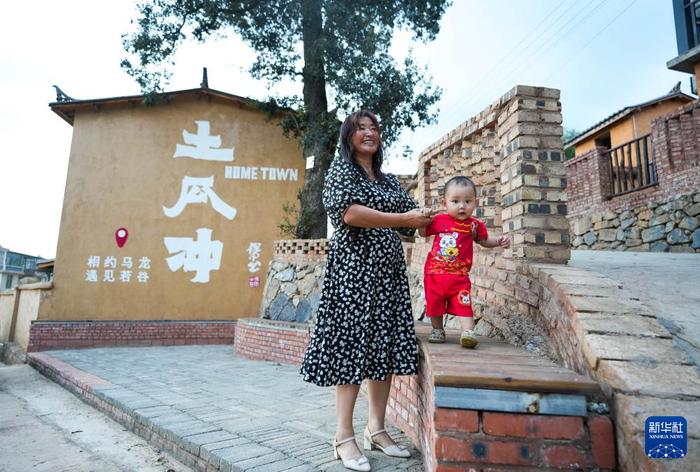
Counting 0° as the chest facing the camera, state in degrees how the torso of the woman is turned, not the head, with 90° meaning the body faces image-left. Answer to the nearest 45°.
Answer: approximately 315°

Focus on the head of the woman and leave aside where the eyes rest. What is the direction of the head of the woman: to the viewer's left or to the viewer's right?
to the viewer's right

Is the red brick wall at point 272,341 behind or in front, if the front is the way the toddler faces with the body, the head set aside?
behind

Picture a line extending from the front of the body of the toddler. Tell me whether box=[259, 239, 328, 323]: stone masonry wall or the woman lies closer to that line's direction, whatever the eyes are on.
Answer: the woman

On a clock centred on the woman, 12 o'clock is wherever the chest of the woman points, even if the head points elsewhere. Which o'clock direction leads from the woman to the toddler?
The toddler is roughly at 10 o'clock from the woman.

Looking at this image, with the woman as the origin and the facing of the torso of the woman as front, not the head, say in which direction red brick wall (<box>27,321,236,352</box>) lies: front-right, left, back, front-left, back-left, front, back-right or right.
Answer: back
